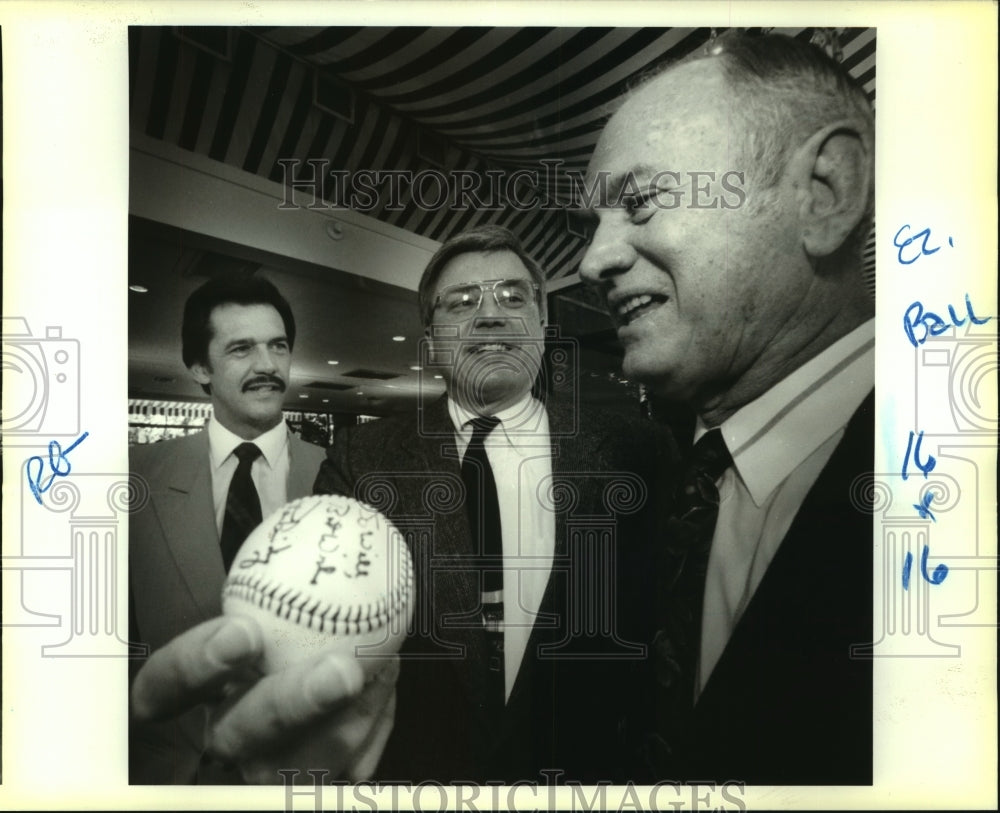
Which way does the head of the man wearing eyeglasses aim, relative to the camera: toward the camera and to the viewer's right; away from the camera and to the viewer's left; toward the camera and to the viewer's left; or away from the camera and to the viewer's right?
toward the camera and to the viewer's right

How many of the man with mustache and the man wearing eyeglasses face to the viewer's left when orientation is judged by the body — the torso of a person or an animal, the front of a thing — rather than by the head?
0
